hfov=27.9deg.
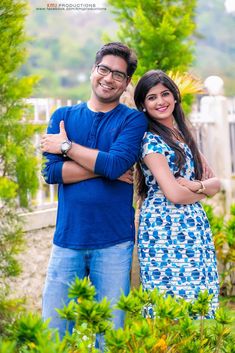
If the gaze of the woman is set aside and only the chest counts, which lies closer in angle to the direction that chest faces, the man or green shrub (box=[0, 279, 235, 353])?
the green shrub

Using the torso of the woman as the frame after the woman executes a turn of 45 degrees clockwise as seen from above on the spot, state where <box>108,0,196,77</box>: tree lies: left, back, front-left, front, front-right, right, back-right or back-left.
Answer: back

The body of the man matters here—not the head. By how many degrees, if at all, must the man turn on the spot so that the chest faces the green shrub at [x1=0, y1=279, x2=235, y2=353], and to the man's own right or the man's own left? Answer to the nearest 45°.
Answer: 0° — they already face it

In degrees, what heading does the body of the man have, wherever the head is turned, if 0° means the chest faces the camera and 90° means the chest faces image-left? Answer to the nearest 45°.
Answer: approximately 0°

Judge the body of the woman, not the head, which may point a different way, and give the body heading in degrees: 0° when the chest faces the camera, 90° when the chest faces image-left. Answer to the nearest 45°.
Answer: approximately 315°

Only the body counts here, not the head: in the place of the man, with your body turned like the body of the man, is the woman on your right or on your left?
on your left

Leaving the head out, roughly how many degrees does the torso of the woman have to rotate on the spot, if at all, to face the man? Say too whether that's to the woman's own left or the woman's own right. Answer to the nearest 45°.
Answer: approximately 90° to the woman's own right
